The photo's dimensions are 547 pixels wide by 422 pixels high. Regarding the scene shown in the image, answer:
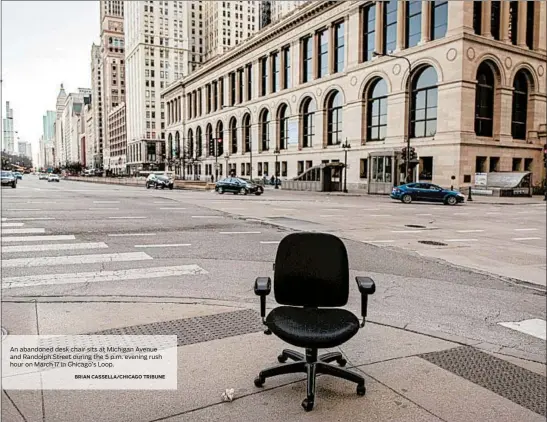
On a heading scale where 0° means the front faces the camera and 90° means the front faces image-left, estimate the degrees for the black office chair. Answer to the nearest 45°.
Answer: approximately 0°

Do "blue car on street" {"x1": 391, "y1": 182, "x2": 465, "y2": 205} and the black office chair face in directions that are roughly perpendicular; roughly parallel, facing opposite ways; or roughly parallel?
roughly perpendicular

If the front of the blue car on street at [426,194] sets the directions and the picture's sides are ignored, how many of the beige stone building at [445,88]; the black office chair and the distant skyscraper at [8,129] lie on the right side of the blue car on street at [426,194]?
1

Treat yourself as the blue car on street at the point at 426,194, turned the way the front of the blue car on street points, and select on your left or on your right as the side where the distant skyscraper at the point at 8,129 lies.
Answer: on your left

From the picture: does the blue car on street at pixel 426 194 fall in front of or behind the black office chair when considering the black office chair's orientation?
behind

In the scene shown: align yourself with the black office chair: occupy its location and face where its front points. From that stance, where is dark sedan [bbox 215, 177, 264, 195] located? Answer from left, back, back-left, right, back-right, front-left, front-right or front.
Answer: back
